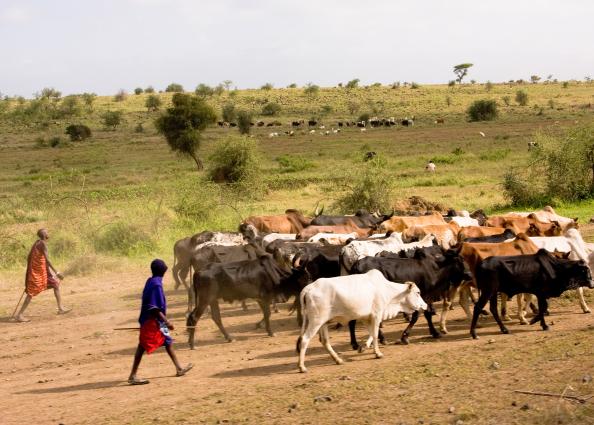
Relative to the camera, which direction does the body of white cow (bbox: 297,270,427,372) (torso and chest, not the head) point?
to the viewer's right

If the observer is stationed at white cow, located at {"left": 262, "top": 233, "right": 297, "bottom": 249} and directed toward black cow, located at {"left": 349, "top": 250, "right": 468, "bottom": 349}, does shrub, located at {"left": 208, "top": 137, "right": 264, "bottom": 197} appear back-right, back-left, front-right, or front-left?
back-left

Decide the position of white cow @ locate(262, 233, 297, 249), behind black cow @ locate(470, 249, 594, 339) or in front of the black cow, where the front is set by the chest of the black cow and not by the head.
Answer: behind

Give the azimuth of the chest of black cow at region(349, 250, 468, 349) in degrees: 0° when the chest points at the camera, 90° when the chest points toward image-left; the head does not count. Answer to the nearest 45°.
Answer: approximately 270°

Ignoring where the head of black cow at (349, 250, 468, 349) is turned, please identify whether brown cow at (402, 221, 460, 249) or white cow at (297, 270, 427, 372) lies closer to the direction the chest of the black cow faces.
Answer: the brown cow

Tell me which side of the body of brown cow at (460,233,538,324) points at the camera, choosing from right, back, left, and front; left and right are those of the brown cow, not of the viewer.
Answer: right

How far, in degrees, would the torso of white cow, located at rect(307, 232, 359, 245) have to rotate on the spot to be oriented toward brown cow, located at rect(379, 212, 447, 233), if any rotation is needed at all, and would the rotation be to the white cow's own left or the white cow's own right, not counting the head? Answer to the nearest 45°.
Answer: approximately 45° to the white cow's own left

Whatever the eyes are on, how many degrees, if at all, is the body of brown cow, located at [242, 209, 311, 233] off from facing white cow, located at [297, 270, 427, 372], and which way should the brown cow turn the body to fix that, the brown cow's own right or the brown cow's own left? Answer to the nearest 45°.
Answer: approximately 90° to the brown cow's own right

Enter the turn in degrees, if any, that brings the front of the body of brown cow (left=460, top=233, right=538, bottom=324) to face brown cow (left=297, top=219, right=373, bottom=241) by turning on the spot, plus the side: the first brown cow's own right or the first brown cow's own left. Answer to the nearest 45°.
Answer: approximately 135° to the first brown cow's own left
